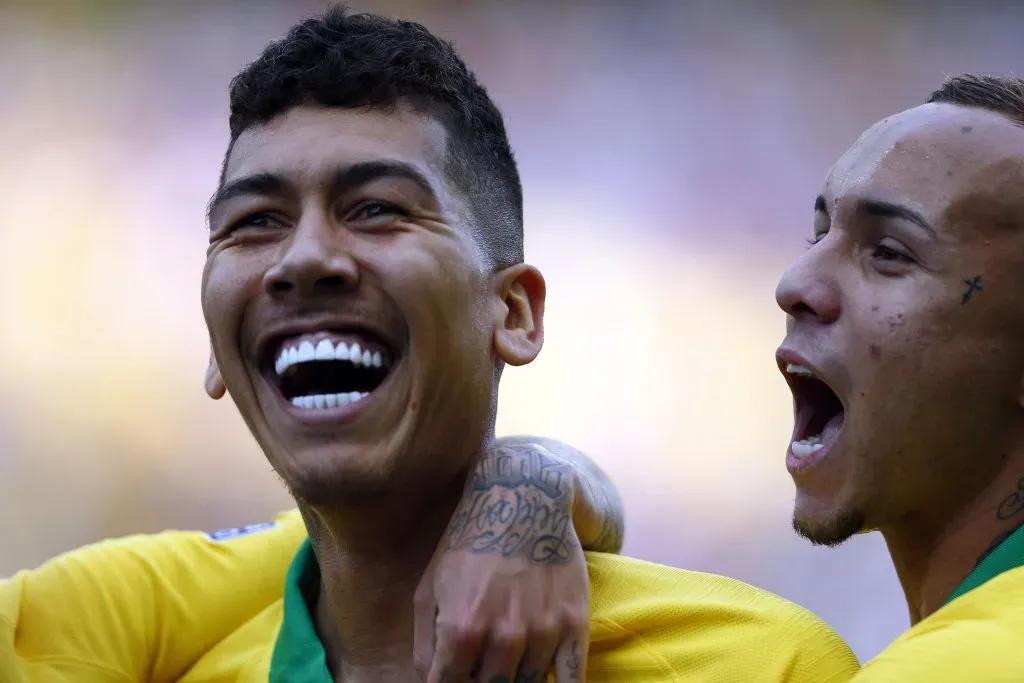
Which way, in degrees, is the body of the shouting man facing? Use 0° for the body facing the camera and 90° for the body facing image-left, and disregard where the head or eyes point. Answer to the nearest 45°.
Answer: approximately 45°

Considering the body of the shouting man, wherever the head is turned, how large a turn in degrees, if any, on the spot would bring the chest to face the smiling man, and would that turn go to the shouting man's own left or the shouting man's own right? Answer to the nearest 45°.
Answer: approximately 45° to the shouting man's own right
